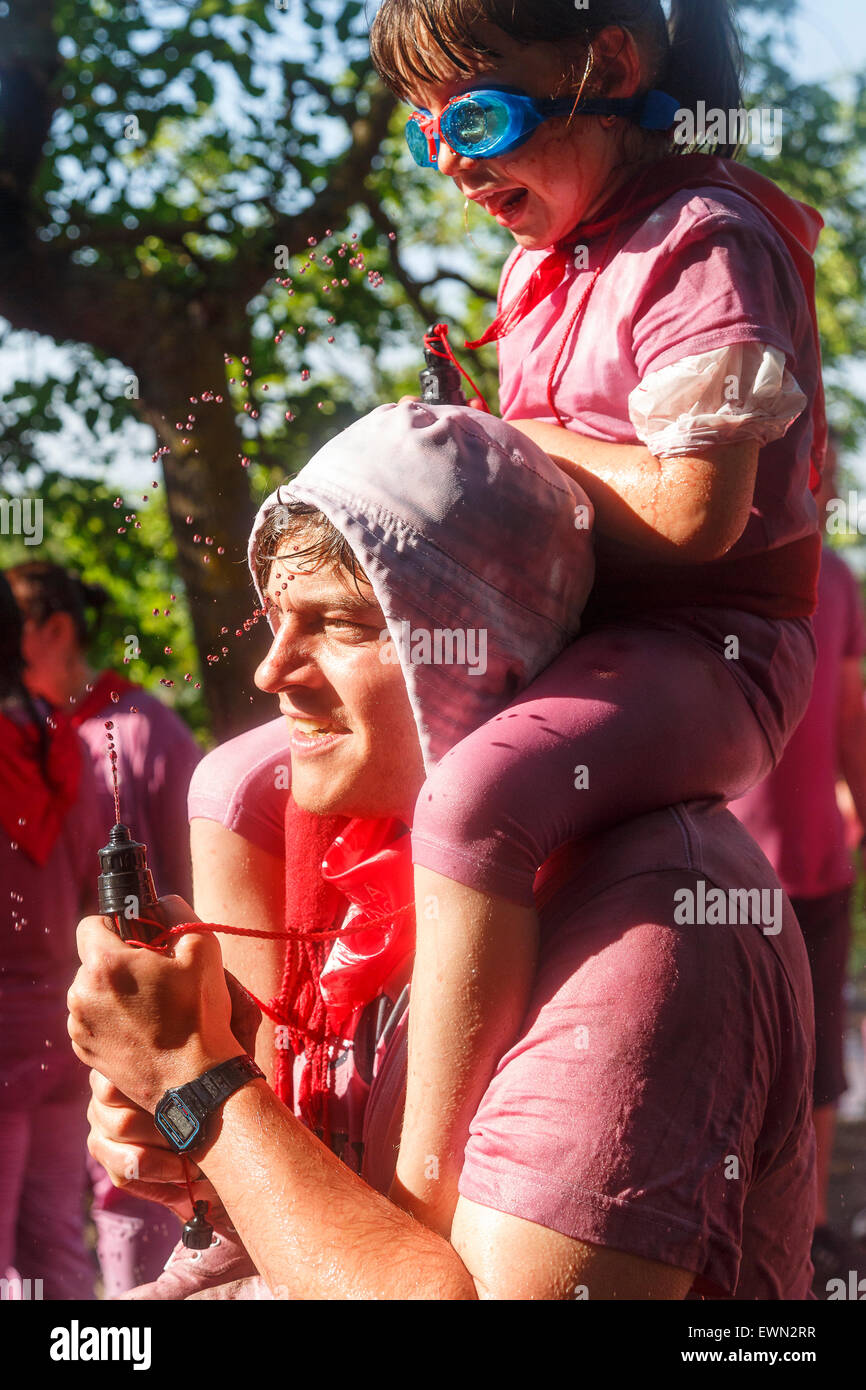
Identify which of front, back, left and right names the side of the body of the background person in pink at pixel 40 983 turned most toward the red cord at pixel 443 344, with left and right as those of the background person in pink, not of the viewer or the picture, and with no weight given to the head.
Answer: back
